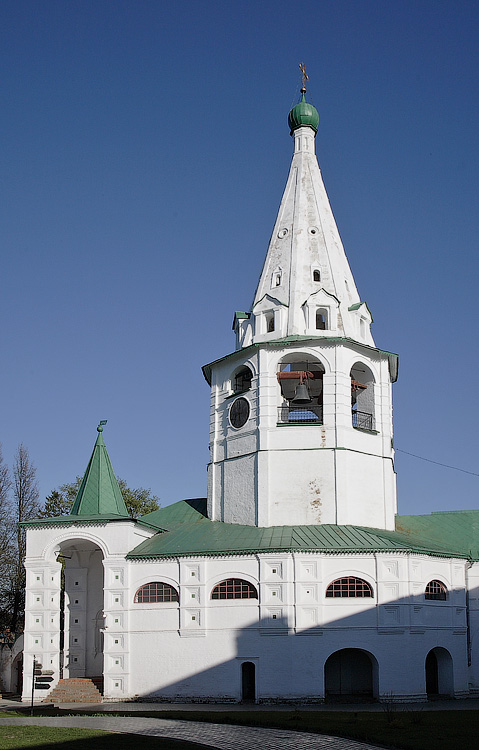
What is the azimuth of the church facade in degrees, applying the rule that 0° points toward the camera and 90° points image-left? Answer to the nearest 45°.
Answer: approximately 0°

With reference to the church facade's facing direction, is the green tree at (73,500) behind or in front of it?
behind
